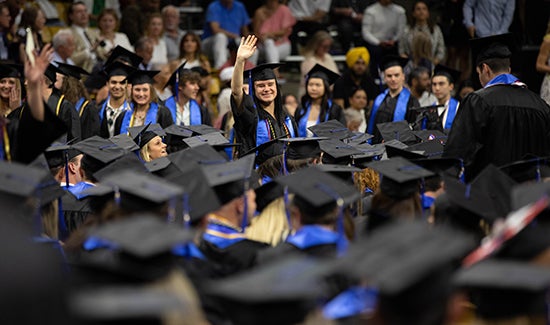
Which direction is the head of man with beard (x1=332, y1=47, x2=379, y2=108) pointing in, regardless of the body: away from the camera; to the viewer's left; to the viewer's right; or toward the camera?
toward the camera

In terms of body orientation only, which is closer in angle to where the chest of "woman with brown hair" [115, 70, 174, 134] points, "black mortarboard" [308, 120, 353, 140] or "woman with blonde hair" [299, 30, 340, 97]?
the black mortarboard

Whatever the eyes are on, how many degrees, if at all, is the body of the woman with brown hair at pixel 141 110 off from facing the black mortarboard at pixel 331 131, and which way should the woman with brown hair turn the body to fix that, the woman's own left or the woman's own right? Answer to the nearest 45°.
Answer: approximately 45° to the woman's own left

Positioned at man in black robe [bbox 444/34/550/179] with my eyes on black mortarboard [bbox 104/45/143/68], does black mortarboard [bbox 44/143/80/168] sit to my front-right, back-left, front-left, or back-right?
front-left

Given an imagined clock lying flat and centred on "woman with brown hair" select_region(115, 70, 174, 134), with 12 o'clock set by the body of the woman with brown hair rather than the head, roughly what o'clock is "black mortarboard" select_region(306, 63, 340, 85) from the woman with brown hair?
The black mortarboard is roughly at 9 o'clock from the woman with brown hair.

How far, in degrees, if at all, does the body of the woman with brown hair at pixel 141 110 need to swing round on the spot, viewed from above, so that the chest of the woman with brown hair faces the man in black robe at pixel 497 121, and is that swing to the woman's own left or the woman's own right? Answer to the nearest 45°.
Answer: approximately 45° to the woman's own left

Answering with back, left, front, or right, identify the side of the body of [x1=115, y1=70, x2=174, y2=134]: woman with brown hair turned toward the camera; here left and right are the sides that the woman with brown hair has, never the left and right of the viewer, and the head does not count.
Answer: front

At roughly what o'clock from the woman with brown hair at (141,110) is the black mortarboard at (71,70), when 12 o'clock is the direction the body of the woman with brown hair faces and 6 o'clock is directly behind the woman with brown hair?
The black mortarboard is roughly at 4 o'clock from the woman with brown hair.

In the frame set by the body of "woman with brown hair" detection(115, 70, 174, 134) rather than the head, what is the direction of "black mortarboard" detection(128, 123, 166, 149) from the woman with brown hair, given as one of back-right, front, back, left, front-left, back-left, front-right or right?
front

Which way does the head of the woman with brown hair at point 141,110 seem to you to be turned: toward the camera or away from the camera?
toward the camera

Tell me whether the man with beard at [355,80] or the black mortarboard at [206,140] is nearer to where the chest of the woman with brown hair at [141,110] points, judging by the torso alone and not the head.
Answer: the black mortarboard

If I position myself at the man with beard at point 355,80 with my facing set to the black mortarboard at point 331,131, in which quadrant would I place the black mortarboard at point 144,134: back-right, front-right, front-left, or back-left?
front-right

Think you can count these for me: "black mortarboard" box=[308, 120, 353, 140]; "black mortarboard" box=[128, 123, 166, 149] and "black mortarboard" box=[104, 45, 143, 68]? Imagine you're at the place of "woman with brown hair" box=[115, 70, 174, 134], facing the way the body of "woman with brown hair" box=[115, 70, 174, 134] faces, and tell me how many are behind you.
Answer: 1

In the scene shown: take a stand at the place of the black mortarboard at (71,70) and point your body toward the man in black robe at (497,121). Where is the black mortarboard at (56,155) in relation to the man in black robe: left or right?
right

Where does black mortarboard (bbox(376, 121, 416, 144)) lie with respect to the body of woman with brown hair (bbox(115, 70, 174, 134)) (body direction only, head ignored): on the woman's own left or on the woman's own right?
on the woman's own left

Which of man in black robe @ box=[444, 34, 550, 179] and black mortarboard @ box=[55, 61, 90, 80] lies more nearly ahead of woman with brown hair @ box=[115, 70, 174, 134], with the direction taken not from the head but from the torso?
the man in black robe
